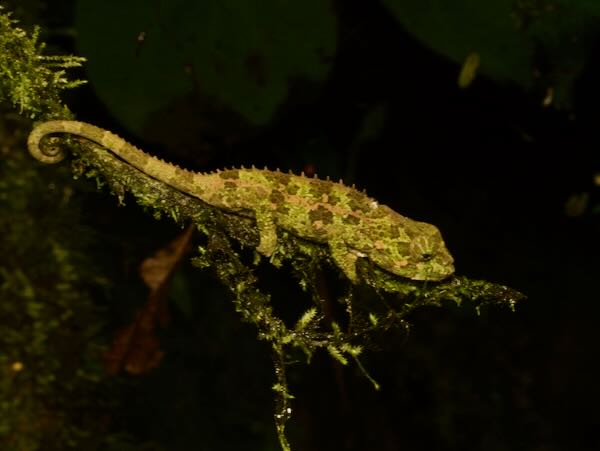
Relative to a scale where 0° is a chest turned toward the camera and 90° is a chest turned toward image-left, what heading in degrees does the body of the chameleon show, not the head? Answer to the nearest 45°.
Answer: approximately 270°
